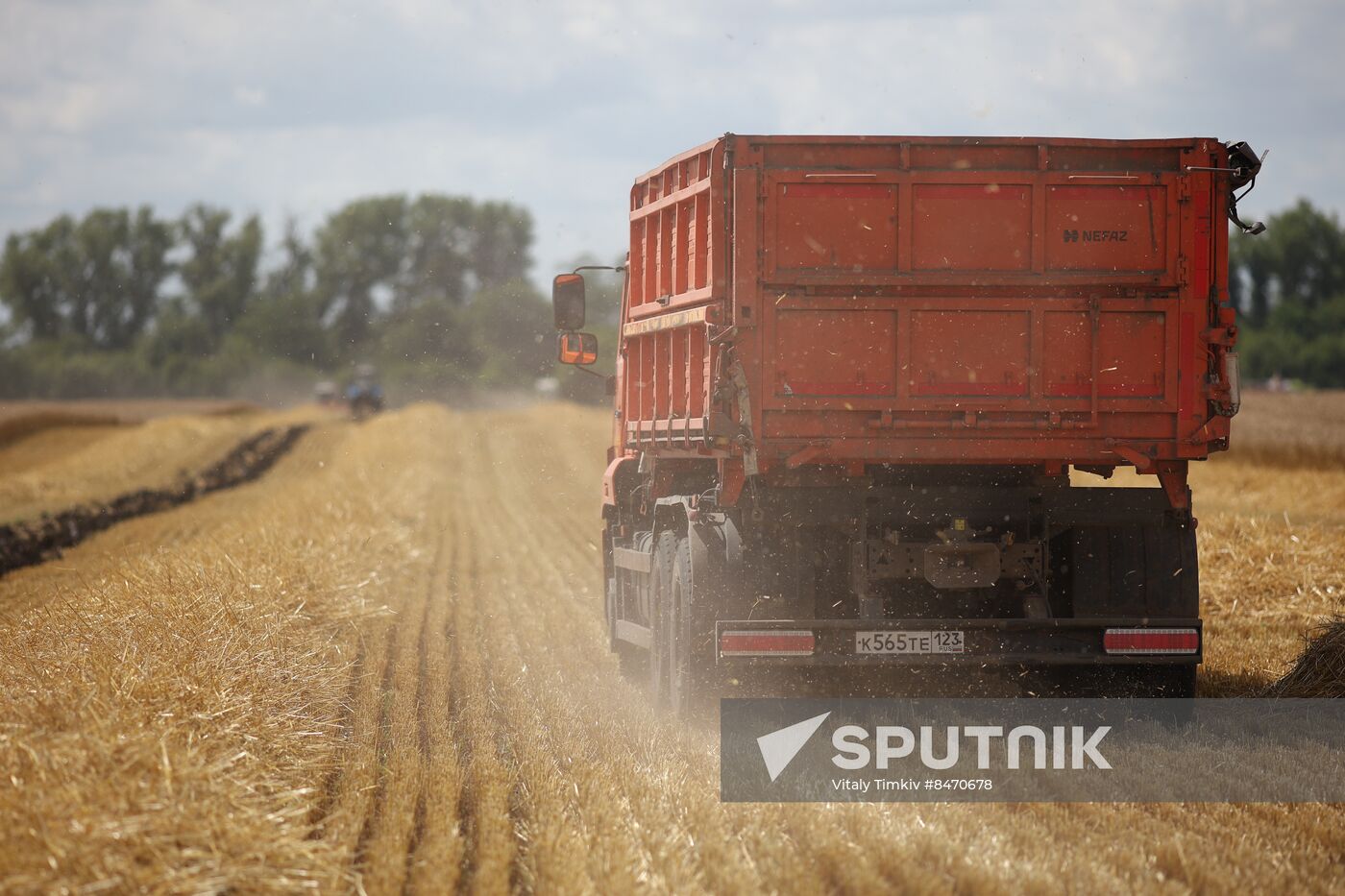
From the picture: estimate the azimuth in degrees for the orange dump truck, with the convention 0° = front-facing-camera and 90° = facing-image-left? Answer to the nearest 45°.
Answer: approximately 180°
